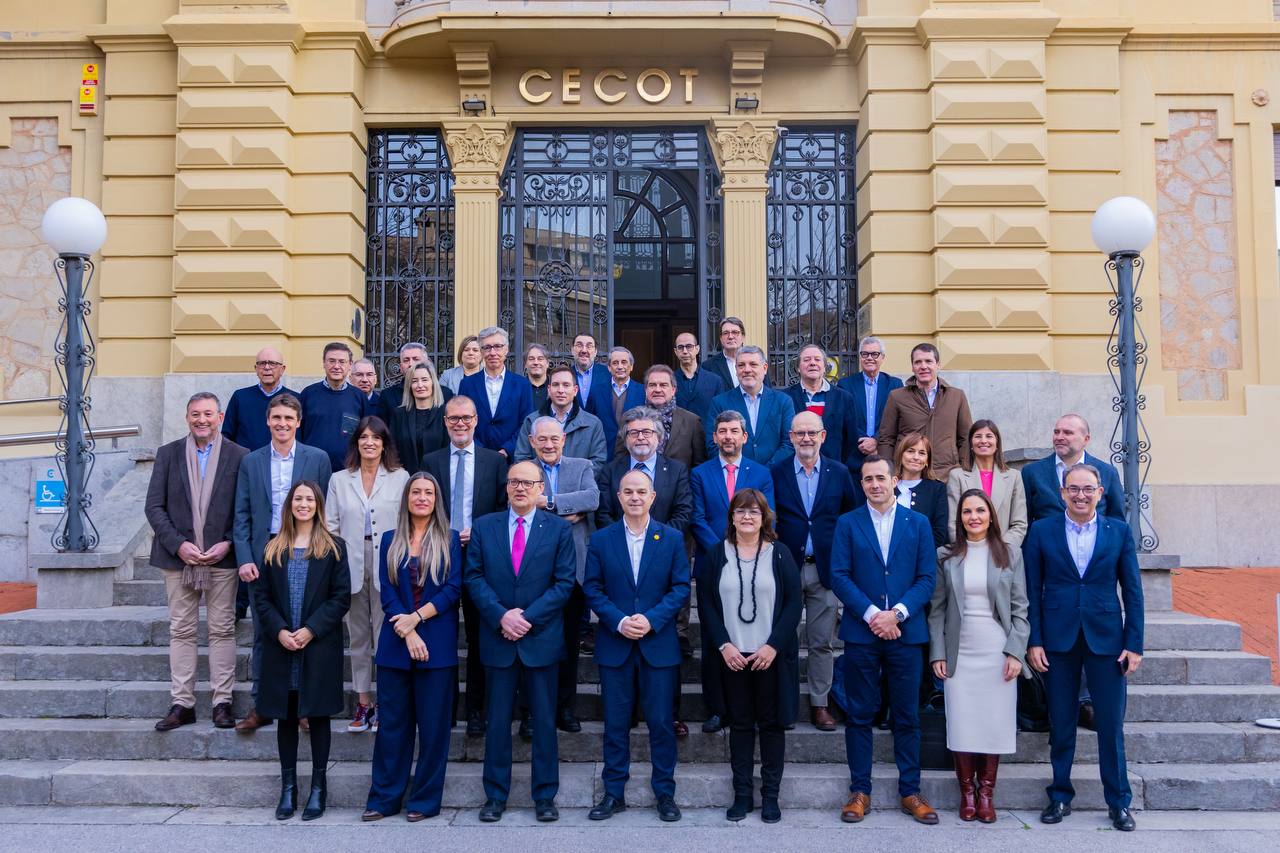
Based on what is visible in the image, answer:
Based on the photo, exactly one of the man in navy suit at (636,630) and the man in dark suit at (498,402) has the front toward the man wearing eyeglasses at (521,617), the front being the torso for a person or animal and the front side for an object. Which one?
the man in dark suit

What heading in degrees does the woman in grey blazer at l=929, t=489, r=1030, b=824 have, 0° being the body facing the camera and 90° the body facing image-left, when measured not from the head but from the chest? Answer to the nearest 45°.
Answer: approximately 0°

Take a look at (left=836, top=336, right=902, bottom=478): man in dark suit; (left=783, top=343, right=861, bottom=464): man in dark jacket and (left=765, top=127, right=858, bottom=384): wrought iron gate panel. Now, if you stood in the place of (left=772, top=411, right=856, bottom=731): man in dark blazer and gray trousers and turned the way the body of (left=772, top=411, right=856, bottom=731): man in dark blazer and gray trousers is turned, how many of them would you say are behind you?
3

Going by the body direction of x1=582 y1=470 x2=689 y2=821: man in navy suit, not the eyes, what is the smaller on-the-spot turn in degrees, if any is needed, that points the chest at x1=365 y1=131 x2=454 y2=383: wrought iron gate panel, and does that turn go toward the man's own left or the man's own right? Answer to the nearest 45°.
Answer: approximately 135° to the man's own right

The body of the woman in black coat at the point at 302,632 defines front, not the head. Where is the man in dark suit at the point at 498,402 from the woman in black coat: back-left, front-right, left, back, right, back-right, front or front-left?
back-left

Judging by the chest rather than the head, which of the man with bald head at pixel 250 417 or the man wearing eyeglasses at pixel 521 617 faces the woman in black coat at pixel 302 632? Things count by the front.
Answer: the man with bald head

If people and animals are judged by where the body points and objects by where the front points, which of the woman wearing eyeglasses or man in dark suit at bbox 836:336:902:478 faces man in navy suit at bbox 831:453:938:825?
the man in dark suit
